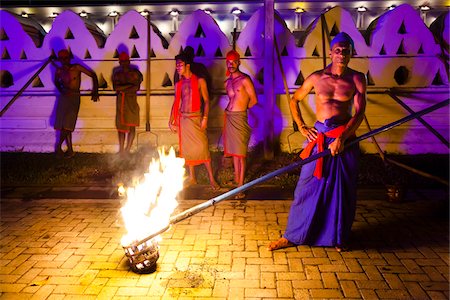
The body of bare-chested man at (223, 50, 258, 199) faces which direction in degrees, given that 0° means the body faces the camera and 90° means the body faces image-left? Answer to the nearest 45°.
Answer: approximately 45°

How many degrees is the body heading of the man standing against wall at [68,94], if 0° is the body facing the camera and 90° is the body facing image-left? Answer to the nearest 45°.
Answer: approximately 0°

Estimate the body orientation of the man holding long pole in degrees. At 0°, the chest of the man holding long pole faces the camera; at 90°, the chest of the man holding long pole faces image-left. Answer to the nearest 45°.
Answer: approximately 0°

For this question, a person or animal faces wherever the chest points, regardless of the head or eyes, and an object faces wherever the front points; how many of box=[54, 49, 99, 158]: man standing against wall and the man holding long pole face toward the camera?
2

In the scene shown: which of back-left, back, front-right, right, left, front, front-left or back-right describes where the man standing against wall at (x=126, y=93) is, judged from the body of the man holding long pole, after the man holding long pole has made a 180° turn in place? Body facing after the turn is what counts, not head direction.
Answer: front-left

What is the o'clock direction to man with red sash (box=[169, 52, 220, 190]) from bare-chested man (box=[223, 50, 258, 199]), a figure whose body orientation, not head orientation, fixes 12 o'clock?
The man with red sash is roughly at 2 o'clock from the bare-chested man.

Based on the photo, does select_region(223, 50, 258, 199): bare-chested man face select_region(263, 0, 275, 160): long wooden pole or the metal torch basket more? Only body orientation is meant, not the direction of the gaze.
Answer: the metal torch basket

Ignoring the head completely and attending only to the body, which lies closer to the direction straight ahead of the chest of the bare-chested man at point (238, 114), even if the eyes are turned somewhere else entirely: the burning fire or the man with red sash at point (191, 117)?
the burning fire

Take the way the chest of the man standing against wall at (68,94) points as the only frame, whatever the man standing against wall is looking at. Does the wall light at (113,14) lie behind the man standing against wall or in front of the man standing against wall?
behind

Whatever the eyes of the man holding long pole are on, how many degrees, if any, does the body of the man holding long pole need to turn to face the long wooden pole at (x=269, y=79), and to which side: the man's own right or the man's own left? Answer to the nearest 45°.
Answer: approximately 180°

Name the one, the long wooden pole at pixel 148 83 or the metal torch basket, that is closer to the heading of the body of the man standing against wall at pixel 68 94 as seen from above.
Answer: the metal torch basket
